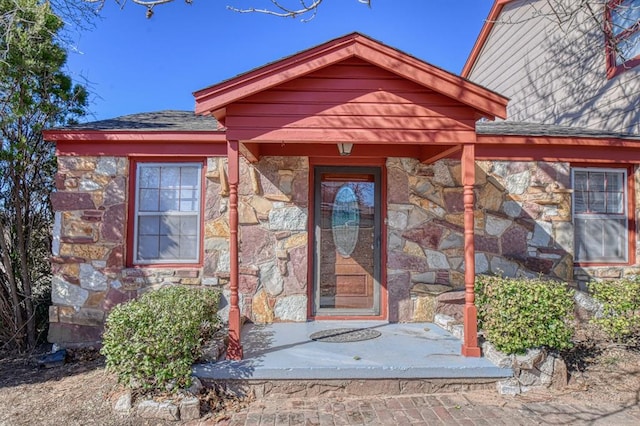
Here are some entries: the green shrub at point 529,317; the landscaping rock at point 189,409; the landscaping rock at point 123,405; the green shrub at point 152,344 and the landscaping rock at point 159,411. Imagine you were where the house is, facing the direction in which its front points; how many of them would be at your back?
0

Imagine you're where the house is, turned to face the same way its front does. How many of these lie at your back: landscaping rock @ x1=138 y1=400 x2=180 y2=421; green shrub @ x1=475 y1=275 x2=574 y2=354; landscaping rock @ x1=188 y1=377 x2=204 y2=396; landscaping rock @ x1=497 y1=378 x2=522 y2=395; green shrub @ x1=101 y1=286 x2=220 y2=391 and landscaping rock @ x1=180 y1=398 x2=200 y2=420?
0

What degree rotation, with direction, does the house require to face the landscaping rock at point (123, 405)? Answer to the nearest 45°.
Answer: approximately 45° to its right

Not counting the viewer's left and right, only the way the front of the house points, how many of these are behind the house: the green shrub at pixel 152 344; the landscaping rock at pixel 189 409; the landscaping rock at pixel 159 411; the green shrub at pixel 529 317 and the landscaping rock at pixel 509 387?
0

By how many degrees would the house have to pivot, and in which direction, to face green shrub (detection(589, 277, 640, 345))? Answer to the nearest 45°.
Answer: approximately 90° to its left

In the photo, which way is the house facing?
toward the camera

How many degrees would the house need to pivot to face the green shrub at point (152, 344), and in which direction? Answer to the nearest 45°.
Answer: approximately 45° to its right
